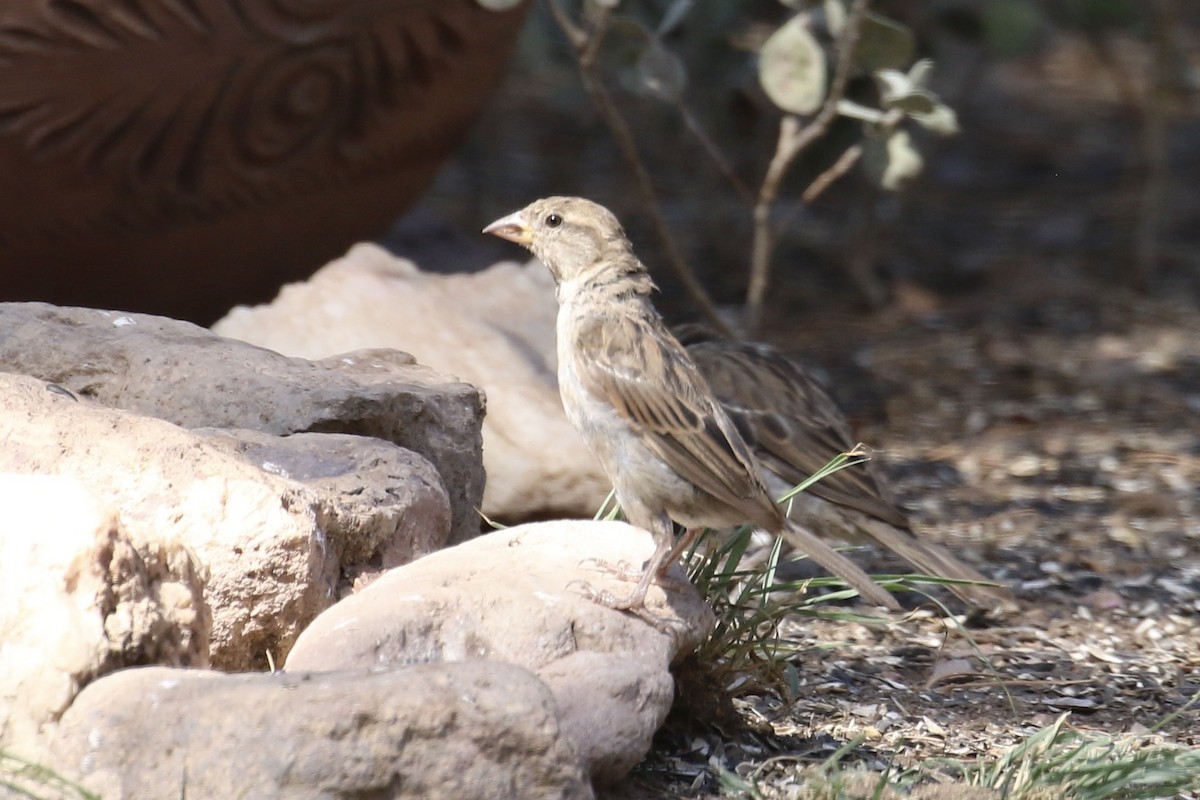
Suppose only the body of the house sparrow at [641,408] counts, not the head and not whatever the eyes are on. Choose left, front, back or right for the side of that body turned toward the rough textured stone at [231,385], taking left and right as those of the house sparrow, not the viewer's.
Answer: front

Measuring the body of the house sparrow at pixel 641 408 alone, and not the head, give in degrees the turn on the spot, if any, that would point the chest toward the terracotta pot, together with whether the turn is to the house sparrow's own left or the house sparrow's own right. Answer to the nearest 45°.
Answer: approximately 45° to the house sparrow's own right

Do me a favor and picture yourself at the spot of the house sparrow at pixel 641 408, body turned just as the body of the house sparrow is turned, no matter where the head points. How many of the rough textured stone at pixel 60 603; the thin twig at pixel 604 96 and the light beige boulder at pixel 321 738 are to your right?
1

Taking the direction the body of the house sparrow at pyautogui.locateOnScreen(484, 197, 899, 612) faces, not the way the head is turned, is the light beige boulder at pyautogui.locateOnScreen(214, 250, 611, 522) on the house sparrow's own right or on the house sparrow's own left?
on the house sparrow's own right

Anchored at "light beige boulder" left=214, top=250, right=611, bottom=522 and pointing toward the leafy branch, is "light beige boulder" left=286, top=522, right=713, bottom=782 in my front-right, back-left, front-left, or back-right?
back-right

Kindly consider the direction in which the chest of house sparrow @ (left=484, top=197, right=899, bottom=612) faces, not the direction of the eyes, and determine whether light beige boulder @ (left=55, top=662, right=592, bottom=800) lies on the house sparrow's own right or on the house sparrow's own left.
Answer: on the house sparrow's own left

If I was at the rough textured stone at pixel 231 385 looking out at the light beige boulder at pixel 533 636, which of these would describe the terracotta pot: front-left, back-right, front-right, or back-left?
back-left

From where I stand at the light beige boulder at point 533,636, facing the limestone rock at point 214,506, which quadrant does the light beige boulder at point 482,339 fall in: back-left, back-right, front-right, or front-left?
front-right

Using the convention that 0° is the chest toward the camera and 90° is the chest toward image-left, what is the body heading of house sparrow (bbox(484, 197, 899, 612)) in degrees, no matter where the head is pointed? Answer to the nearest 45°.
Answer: approximately 90°

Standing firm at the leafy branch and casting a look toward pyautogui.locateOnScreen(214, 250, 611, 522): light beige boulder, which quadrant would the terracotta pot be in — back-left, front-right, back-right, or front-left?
front-right

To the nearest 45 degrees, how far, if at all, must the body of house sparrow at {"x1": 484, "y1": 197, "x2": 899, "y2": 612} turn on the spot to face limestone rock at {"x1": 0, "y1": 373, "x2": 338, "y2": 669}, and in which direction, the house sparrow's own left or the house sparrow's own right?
approximately 45° to the house sparrow's own left

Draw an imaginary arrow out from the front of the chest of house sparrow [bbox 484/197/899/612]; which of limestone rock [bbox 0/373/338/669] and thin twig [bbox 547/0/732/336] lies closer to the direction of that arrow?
the limestone rock

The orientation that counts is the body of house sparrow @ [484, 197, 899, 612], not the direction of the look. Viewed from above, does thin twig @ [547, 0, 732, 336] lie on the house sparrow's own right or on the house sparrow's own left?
on the house sparrow's own right

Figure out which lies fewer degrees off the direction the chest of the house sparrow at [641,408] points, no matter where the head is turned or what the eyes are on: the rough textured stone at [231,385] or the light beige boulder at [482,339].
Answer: the rough textured stone
